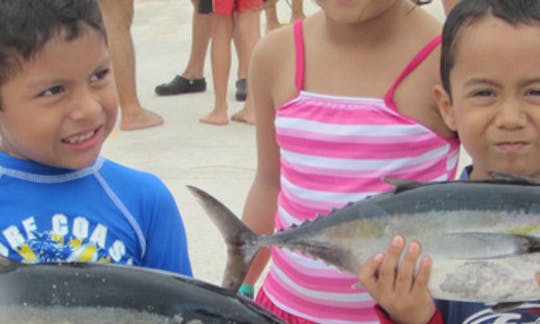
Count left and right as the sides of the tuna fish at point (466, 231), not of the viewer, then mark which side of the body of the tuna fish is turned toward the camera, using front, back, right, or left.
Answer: right

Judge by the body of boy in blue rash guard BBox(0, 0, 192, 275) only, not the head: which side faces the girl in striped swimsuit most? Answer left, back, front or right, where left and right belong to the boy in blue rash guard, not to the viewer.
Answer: left

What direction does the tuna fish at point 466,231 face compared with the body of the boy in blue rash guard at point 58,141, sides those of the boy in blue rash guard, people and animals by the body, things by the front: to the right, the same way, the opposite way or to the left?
to the left

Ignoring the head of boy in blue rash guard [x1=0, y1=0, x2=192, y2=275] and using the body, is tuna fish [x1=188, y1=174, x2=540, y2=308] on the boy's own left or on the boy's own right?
on the boy's own left

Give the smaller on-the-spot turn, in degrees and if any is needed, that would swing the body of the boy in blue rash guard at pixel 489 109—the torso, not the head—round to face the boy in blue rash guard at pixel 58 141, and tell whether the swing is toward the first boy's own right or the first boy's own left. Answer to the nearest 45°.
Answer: approximately 90° to the first boy's own right

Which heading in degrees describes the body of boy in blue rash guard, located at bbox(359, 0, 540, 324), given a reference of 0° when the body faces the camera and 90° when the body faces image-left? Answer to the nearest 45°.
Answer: approximately 0°

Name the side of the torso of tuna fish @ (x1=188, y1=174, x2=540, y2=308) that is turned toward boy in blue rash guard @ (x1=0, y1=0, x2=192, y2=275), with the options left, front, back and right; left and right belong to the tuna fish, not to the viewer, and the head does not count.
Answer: back

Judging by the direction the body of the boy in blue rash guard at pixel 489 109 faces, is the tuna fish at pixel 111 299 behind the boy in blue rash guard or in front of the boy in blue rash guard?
in front

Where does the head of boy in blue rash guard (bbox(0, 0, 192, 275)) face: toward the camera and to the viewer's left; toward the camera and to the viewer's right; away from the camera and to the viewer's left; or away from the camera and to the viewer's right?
toward the camera and to the viewer's right
